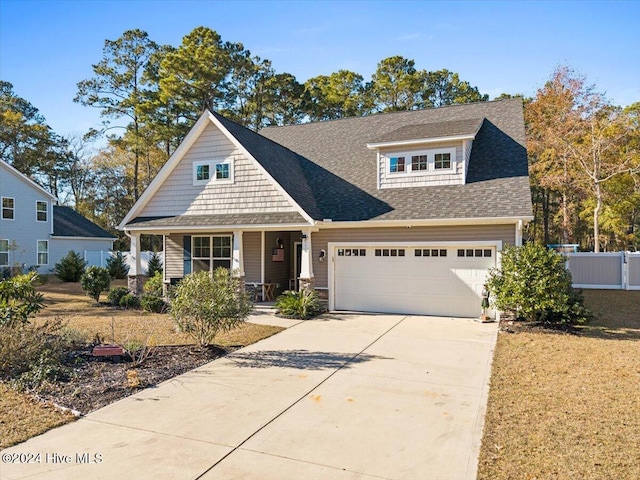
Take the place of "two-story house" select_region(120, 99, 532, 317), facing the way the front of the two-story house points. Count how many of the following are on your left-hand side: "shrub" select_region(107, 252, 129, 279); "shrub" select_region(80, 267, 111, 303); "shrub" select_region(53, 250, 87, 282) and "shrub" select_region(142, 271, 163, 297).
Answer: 0

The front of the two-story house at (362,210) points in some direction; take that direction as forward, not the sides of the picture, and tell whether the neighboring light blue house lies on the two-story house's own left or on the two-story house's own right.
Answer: on the two-story house's own right

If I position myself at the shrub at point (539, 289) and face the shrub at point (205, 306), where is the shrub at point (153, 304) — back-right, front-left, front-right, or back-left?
front-right

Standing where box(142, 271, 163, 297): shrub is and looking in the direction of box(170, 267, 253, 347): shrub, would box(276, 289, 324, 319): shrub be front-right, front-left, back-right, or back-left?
front-left

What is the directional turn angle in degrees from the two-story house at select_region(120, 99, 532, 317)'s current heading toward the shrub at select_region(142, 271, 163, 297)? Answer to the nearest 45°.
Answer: approximately 90° to its right

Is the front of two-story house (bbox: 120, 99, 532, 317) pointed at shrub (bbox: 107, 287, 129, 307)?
no

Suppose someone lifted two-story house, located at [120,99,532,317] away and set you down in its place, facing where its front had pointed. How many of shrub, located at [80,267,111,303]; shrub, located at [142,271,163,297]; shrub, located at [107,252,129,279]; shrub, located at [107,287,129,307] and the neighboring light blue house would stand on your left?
0

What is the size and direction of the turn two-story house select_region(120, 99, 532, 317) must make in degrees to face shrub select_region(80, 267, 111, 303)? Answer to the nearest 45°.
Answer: approximately 90° to its right

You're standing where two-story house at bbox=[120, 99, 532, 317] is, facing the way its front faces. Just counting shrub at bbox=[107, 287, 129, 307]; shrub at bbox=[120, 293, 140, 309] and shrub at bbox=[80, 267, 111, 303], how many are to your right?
3

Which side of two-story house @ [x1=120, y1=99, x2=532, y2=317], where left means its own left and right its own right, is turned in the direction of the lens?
front

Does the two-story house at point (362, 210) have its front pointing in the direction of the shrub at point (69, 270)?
no

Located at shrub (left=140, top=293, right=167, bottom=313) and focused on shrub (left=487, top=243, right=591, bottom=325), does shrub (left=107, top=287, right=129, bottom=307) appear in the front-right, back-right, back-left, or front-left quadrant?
back-left

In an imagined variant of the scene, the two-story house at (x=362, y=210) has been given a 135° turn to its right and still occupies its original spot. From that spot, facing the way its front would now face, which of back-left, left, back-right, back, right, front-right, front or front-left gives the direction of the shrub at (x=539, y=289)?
back
